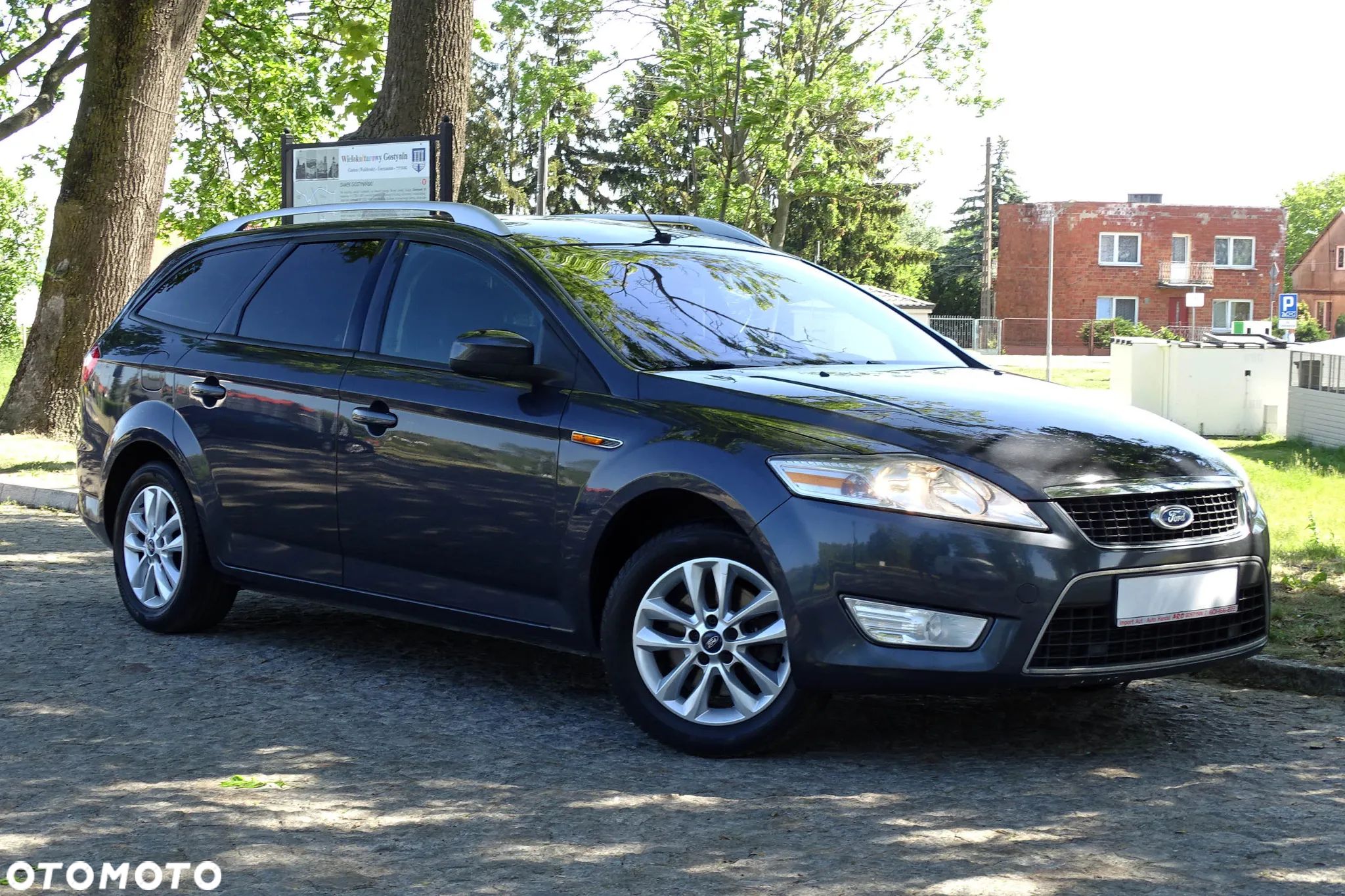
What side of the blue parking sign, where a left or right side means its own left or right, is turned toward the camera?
front

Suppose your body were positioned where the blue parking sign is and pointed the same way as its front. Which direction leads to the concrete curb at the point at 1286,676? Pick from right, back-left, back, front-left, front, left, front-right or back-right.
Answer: front

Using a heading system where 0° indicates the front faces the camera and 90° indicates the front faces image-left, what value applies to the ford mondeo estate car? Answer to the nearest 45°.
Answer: approximately 315°

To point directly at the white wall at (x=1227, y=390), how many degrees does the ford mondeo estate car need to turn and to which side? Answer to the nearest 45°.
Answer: approximately 90° to its left

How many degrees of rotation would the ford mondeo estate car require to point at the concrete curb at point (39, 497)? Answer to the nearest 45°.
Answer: approximately 180°

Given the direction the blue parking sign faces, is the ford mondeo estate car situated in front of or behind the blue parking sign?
in front

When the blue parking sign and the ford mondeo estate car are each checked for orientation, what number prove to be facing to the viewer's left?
0

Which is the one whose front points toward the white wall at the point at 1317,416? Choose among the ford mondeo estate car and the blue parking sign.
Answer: the blue parking sign

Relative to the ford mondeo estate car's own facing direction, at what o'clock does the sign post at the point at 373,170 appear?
The sign post is roughly at 7 o'clock from the ford mondeo estate car.

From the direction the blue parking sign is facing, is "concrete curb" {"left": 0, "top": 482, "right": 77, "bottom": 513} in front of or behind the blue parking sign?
in front

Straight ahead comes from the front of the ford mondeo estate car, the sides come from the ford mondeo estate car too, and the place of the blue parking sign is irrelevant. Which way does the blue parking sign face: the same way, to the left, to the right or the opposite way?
to the right

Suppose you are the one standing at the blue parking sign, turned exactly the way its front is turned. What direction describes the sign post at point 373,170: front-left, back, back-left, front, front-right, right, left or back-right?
front
